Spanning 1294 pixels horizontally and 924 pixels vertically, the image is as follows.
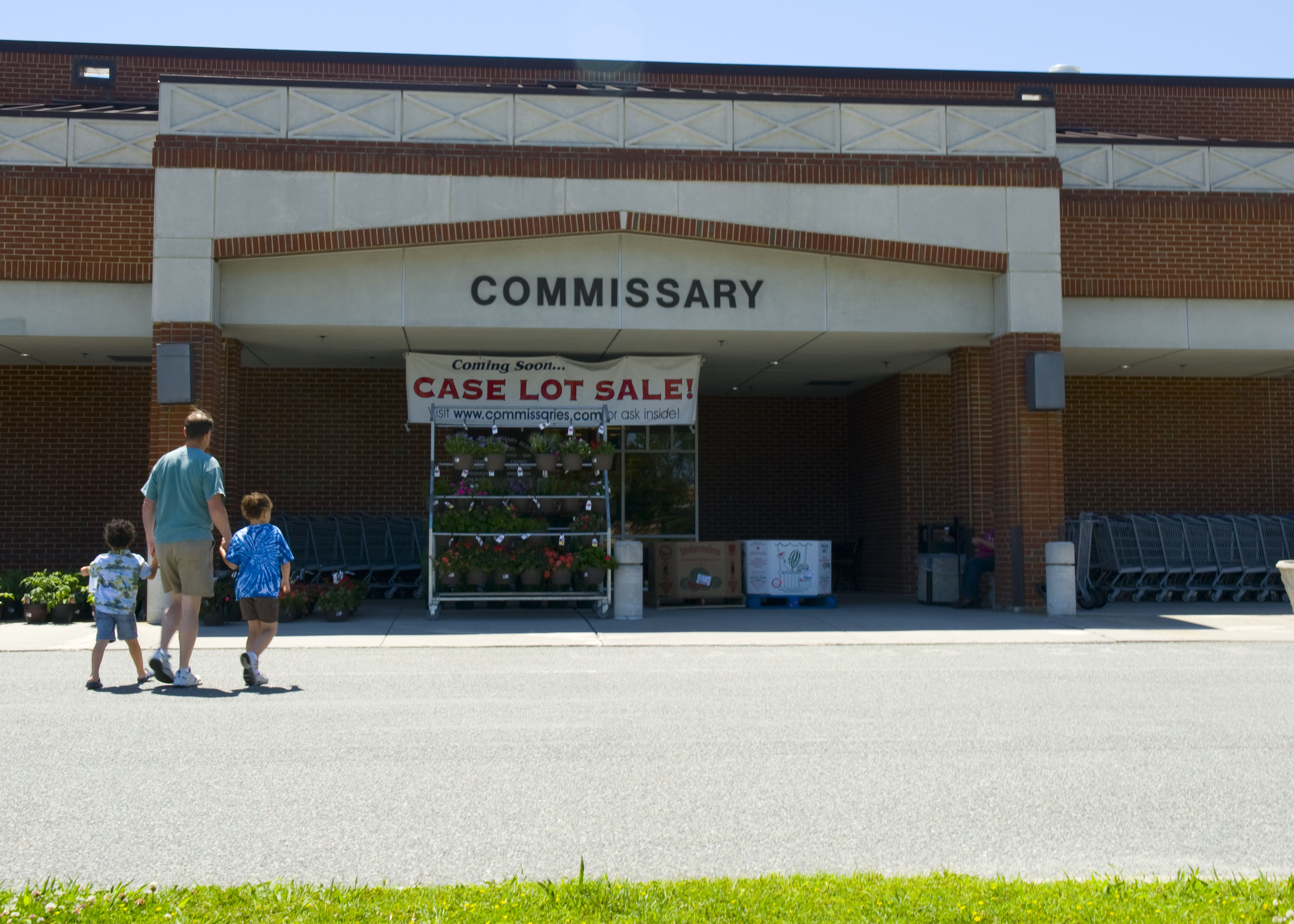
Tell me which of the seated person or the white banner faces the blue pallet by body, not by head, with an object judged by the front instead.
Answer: the seated person

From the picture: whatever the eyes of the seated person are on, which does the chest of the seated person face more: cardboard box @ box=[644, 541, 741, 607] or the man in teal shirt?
the cardboard box

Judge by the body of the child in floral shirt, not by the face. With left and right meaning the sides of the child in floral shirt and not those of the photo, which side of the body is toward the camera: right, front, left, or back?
back

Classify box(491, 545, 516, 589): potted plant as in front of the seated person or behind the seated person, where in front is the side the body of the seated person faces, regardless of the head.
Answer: in front

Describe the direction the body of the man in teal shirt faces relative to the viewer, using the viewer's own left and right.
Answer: facing away from the viewer and to the right of the viewer

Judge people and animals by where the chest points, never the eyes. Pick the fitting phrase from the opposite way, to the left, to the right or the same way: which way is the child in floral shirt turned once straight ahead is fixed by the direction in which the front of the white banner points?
the opposite way

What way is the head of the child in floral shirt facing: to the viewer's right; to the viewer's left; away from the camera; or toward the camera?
away from the camera

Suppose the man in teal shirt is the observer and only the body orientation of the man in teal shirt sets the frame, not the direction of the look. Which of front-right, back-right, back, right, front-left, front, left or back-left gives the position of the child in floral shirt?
left

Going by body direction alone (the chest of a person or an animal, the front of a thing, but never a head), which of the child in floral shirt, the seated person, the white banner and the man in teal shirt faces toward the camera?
the white banner

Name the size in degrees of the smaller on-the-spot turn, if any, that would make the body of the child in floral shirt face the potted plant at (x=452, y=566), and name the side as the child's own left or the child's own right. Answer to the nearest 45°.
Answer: approximately 45° to the child's own right

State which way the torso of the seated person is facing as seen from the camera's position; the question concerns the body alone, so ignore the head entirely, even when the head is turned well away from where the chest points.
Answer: to the viewer's left

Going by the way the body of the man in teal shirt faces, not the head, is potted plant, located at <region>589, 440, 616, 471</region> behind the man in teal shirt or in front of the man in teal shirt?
in front

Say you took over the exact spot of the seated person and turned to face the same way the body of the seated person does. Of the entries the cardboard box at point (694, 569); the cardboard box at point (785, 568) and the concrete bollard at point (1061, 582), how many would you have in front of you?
2
